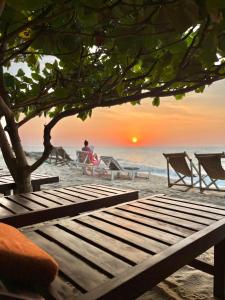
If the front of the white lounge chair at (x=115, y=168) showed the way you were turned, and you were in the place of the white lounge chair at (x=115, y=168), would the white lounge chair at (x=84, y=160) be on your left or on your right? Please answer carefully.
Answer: on your left

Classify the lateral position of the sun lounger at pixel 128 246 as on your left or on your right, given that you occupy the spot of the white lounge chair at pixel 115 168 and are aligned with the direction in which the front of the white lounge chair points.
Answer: on your right

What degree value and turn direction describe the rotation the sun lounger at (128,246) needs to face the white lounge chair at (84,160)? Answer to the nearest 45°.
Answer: approximately 45° to its left

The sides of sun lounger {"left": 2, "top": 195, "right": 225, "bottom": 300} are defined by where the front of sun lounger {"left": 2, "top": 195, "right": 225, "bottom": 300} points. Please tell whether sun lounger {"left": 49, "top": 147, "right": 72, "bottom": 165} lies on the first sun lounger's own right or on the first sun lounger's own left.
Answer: on the first sun lounger's own left

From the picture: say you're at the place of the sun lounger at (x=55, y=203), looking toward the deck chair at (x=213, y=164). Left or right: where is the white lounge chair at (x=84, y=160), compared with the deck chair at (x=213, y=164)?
left

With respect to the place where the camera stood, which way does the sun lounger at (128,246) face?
facing away from the viewer and to the right of the viewer

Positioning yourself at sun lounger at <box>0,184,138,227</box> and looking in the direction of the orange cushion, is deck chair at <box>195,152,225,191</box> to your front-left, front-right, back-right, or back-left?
back-left
